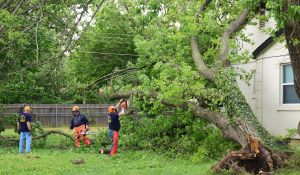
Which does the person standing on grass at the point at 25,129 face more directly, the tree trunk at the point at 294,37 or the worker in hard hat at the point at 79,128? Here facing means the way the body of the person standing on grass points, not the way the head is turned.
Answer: the worker in hard hat

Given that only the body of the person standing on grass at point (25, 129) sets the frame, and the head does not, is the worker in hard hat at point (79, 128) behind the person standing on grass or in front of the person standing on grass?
in front
